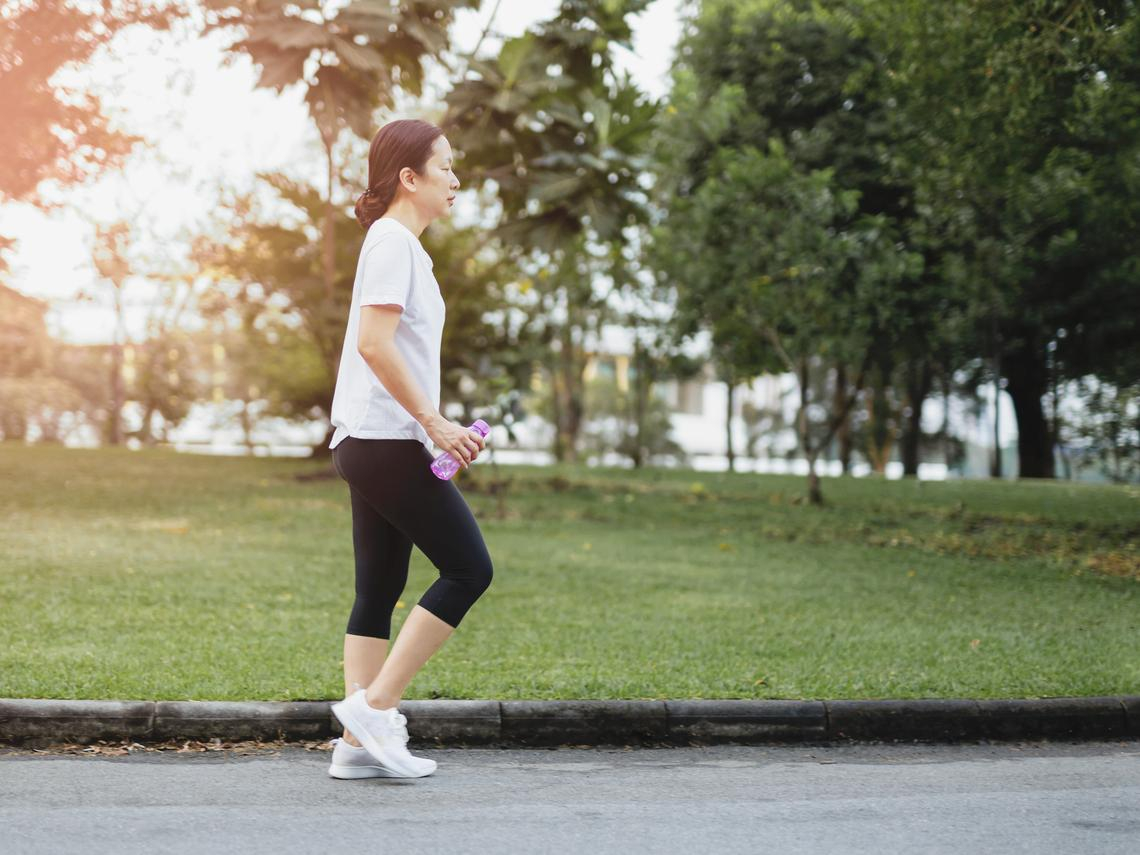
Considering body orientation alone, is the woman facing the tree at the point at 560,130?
no

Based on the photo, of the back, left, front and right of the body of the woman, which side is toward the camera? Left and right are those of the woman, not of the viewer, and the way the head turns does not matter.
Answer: right

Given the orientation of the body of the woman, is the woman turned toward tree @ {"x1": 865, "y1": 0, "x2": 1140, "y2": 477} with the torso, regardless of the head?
no

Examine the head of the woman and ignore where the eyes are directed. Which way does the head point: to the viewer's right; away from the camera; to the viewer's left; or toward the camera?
to the viewer's right
